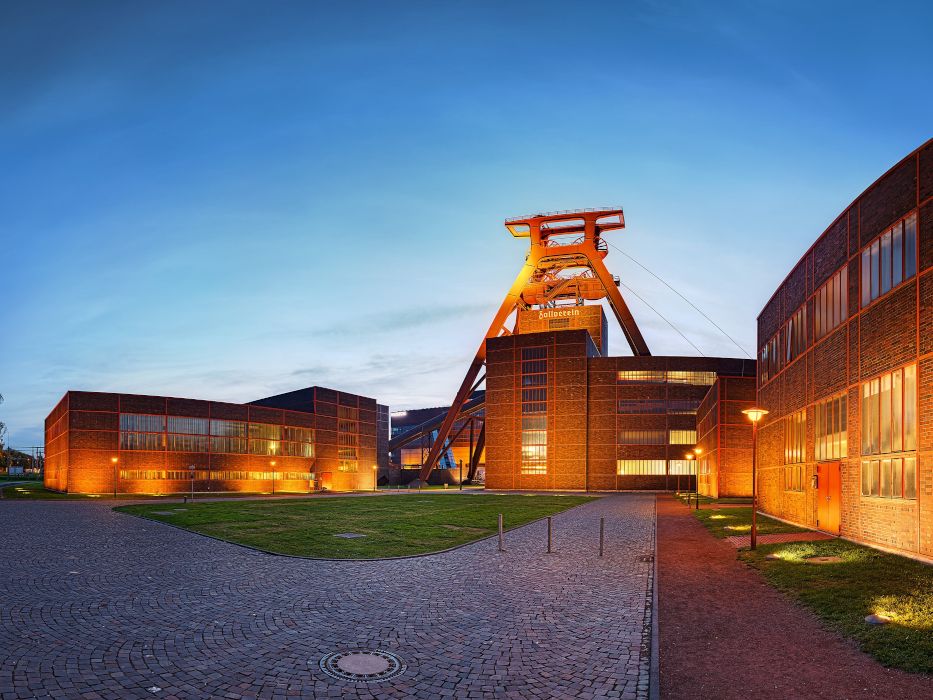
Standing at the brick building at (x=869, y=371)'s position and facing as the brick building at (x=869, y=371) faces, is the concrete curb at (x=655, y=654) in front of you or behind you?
in front

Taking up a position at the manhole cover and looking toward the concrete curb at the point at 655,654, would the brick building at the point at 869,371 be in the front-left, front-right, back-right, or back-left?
front-left

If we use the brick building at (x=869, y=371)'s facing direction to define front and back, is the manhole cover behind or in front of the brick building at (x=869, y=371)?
in front
